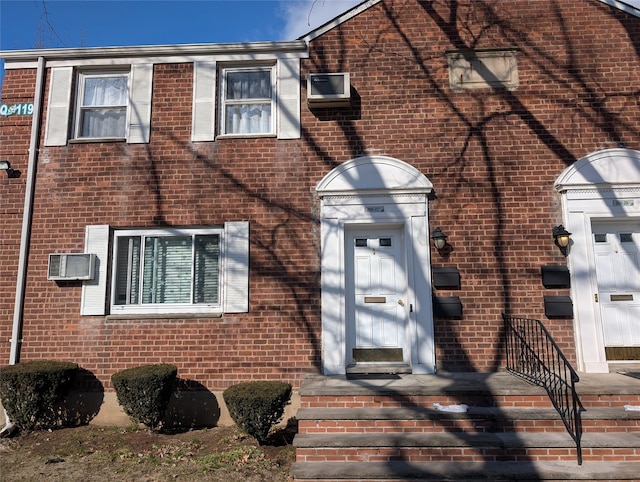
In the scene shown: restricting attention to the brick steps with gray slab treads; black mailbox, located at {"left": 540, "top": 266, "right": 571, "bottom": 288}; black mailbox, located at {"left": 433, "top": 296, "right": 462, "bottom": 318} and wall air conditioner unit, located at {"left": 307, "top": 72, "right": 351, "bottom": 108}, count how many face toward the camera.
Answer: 4

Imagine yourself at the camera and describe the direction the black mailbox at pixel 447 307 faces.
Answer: facing the viewer

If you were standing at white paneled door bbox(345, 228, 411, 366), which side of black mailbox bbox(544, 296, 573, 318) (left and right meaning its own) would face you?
right

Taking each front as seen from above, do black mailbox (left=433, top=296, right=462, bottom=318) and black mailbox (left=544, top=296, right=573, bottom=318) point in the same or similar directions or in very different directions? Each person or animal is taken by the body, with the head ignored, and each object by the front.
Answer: same or similar directions

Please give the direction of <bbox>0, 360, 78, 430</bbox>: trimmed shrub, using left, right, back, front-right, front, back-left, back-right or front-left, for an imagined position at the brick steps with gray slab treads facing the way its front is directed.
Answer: right

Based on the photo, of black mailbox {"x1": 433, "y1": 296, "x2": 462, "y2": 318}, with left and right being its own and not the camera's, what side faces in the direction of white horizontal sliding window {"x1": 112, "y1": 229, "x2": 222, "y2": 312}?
right

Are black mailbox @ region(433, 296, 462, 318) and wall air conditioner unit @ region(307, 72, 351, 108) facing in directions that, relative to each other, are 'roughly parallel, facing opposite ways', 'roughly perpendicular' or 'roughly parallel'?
roughly parallel

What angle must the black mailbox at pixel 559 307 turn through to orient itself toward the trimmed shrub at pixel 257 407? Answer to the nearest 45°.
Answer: approximately 45° to its right

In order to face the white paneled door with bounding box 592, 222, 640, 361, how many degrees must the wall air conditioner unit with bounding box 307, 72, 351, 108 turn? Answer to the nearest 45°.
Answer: approximately 90° to its left

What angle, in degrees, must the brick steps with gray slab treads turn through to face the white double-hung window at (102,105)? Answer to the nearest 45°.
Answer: approximately 90° to its right

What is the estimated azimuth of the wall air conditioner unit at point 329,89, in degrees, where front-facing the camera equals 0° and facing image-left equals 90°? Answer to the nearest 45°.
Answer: approximately 0°

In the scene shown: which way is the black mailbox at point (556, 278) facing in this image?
toward the camera

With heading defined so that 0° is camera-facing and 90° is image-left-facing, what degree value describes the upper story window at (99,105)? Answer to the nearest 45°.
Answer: approximately 0°

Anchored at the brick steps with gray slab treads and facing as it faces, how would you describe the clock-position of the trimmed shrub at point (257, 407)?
The trimmed shrub is roughly at 3 o'clock from the brick steps with gray slab treads.

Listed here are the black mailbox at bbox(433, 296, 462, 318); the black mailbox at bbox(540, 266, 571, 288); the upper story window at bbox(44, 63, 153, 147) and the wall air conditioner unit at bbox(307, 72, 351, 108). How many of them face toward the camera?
4

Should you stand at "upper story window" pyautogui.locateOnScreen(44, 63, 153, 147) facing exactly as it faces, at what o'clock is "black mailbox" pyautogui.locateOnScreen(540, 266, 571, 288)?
The black mailbox is roughly at 10 o'clock from the upper story window.

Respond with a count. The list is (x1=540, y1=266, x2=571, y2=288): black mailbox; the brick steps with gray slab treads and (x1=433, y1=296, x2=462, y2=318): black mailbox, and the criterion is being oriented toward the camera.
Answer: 3
